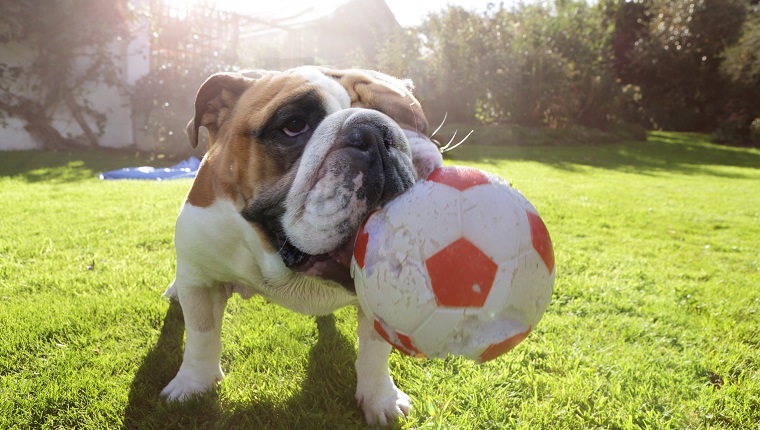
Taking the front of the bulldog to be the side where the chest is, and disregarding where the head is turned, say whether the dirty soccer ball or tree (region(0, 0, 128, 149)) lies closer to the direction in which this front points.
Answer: the dirty soccer ball

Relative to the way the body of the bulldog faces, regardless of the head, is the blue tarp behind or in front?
behind

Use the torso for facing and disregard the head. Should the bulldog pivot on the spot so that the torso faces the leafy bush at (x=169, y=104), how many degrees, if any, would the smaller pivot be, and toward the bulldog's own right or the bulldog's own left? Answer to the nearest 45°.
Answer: approximately 180°

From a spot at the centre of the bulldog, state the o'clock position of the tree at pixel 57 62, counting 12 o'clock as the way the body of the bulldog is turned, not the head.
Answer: The tree is roughly at 5 o'clock from the bulldog.

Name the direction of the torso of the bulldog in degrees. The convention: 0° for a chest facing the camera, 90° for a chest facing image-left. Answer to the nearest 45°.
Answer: approximately 0°

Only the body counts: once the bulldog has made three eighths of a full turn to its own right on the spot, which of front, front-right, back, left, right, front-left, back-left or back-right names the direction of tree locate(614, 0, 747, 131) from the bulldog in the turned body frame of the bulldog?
right

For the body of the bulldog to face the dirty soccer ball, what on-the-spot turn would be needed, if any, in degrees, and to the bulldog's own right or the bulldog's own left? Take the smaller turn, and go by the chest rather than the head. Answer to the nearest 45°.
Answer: approximately 45° to the bulldog's own left

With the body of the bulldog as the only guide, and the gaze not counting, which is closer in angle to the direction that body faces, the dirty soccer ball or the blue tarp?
the dirty soccer ball

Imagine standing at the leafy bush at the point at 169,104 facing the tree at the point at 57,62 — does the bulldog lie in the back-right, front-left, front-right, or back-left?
back-left
